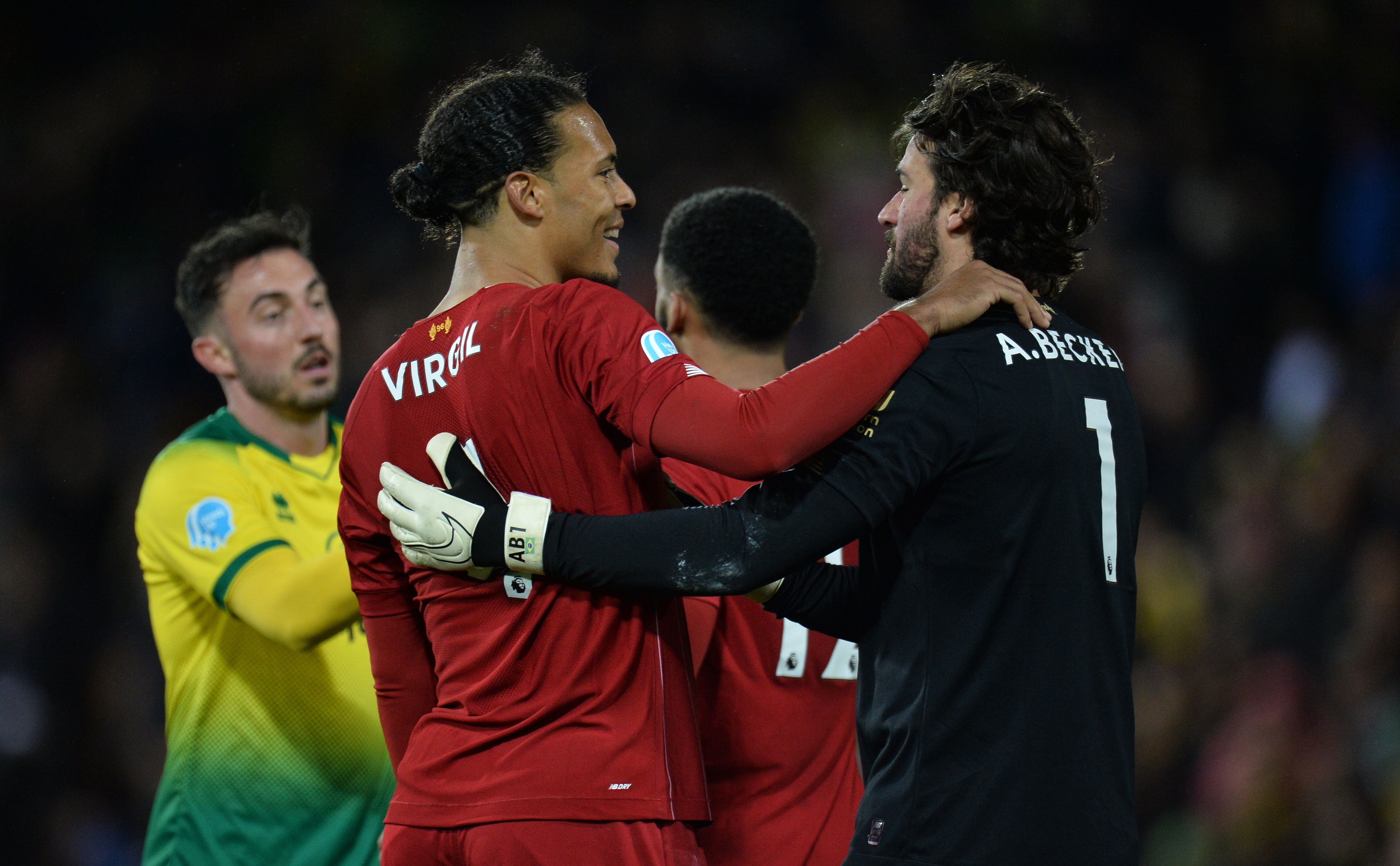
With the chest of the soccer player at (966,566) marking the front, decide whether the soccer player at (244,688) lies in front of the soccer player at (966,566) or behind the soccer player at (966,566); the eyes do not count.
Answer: in front

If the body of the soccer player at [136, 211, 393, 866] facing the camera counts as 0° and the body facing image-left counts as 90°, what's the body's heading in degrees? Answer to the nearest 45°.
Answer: approximately 315°

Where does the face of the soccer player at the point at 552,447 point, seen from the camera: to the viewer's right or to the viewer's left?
to the viewer's right

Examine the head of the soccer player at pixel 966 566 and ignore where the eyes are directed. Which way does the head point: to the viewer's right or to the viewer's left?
to the viewer's left

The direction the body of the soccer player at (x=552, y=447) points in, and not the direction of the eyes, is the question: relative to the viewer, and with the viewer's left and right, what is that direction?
facing away from the viewer and to the right of the viewer

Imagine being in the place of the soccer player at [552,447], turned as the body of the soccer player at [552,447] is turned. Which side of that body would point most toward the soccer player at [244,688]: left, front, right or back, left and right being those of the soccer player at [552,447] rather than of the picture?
left

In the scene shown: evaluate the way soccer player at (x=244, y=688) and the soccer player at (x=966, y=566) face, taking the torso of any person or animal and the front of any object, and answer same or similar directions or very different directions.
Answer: very different directions

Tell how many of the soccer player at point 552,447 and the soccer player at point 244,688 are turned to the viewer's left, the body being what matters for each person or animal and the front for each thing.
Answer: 0

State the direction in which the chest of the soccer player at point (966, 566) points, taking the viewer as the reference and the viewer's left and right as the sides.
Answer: facing away from the viewer and to the left of the viewer

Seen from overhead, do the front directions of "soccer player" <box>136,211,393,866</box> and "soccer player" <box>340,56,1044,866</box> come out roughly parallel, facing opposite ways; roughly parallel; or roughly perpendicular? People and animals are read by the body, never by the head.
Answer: roughly perpendicular

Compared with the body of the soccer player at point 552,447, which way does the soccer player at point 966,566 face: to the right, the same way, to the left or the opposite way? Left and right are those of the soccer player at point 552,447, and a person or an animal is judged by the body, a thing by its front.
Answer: to the left

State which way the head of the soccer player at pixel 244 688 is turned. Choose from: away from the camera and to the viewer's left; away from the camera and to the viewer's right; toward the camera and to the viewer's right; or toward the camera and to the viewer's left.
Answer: toward the camera and to the viewer's right

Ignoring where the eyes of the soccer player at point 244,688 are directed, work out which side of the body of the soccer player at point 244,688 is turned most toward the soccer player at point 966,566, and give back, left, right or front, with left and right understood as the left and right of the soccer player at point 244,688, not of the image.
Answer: front
